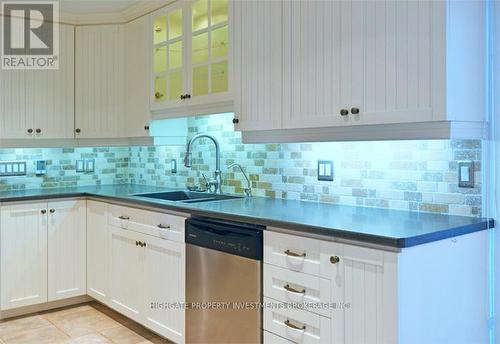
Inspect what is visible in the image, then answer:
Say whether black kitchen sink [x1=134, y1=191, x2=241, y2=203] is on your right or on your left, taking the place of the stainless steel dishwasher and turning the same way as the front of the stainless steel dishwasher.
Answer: on your right

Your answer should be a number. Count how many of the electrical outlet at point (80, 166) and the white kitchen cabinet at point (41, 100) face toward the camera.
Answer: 2

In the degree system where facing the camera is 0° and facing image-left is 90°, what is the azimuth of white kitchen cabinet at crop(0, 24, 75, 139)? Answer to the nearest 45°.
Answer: approximately 0°

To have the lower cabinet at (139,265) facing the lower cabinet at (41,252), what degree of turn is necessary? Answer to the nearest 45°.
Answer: approximately 90° to its right

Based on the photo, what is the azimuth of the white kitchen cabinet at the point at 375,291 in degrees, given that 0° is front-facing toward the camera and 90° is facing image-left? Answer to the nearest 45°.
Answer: approximately 45°

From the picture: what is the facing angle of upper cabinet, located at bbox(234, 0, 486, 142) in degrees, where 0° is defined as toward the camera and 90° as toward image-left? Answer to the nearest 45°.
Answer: approximately 45°

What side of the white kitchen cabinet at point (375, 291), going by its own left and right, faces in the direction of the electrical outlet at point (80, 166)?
right

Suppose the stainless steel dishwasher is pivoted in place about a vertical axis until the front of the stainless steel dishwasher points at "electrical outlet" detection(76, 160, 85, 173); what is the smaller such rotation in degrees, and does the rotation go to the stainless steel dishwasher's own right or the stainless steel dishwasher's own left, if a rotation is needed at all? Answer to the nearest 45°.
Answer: approximately 90° to the stainless steel dishwasher's own right

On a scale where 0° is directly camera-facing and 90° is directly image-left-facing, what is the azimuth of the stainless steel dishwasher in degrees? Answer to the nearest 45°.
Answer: approximately 45°
